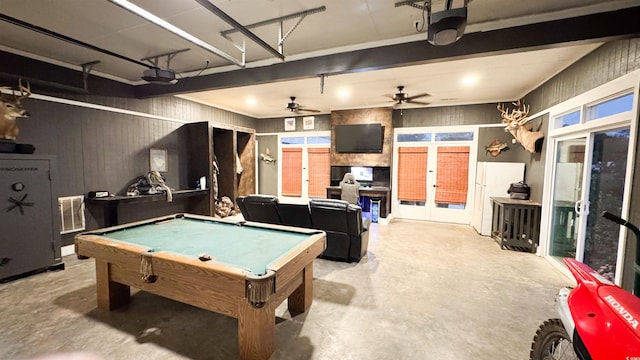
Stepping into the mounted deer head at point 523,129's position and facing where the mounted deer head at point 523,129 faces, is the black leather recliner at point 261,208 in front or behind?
in front

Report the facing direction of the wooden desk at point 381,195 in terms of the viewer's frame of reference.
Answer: facing the viewer

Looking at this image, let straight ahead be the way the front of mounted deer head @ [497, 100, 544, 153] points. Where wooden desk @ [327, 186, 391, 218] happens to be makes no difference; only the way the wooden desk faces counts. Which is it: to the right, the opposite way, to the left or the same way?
to the left

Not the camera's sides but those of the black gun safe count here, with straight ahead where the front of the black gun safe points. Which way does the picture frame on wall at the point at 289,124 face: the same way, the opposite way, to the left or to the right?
to the right

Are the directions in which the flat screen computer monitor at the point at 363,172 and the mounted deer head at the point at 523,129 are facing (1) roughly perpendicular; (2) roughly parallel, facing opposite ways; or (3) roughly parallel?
roughly perpendicular

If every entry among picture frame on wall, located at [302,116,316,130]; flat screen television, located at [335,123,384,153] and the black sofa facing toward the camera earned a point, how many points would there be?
2

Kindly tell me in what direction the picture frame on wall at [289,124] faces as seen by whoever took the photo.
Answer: facing the viewer

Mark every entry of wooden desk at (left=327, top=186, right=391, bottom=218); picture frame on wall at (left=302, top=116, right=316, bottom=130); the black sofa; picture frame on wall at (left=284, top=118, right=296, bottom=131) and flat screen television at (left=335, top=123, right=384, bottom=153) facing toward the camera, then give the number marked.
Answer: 4

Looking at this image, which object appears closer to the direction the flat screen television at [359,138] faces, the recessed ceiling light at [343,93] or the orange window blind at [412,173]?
the recessed ceiling light

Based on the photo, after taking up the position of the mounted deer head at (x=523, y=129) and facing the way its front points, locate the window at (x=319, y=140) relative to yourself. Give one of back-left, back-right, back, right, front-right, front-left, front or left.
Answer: front-right

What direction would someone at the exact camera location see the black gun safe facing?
facing the viewer and to the right of the viewer

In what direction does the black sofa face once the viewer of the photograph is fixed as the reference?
facing away from the viewer and to the right of the viewer

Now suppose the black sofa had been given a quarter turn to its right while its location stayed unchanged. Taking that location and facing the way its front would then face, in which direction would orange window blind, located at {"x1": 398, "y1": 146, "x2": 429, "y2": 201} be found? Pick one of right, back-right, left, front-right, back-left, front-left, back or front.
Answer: left

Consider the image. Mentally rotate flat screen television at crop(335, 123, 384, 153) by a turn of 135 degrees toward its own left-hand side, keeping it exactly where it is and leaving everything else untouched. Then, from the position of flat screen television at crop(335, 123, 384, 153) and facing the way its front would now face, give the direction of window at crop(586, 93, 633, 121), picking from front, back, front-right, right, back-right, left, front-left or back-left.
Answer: right

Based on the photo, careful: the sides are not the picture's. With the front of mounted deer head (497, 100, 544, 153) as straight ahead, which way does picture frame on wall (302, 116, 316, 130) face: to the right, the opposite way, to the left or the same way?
to the left
